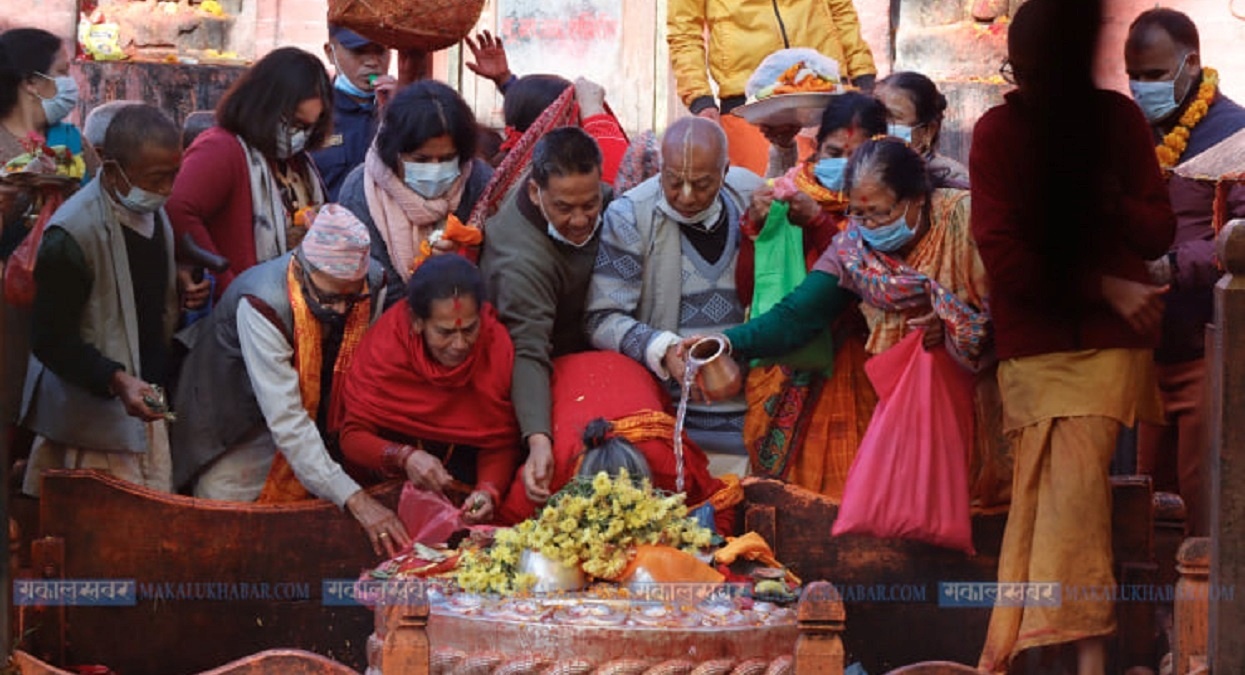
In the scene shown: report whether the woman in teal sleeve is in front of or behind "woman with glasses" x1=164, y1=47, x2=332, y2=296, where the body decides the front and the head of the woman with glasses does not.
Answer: in front

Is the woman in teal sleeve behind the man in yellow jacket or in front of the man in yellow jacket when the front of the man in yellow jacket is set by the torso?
in front

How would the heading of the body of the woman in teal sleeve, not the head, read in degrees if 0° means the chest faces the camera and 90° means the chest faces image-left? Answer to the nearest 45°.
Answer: approximately 45°

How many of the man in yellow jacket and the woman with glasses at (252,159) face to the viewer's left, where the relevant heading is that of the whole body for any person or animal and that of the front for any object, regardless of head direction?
0

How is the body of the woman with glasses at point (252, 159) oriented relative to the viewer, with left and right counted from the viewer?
facing the viewer and to the right of the viewer

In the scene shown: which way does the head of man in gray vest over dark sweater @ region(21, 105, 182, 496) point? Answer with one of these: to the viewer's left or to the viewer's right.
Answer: to the viewer's right
